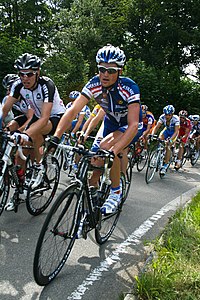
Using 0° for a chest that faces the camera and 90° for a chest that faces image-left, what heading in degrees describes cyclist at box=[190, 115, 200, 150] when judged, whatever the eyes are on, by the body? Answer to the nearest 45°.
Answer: approximately 45°

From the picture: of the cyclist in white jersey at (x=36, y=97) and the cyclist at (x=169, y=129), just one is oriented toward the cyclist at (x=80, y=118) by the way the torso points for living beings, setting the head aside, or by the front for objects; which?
the cyclist at (x=169, y=129)

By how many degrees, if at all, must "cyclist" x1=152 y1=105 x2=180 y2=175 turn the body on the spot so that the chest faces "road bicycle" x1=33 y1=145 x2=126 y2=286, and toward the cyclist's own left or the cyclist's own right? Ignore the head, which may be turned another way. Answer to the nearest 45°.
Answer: approximately 45° to the cyclist's own left

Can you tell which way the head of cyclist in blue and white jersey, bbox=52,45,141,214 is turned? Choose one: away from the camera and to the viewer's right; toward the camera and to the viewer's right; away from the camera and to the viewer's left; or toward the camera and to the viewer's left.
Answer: toward the camera and to the viewer's left

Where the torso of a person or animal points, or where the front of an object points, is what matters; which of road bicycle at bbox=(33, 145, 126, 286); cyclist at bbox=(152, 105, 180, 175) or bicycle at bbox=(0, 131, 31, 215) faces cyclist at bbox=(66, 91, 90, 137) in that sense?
cyclist at bbox=(152, 105, 180, 175)

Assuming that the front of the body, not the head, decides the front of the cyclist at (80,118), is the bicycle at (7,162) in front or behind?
in front

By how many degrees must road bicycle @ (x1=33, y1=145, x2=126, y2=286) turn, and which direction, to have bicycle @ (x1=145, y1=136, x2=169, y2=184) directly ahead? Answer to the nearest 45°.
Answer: approximately 135° to its right

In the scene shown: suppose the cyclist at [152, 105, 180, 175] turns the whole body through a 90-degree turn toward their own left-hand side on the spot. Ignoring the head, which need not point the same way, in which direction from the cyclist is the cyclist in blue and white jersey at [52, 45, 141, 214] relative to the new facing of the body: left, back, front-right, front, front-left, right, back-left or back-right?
front-right

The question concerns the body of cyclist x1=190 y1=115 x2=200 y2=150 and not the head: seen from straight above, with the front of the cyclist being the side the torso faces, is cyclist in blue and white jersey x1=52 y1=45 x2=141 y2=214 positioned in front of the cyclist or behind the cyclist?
in front

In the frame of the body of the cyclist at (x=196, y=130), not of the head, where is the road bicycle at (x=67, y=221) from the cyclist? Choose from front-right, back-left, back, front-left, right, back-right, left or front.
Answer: front-left

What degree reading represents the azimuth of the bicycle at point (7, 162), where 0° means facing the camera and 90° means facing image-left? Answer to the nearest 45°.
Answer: approximately 45°

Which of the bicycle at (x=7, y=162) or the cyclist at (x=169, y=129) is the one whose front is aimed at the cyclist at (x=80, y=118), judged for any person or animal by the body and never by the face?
the cyclist at (x=169, y=129)
